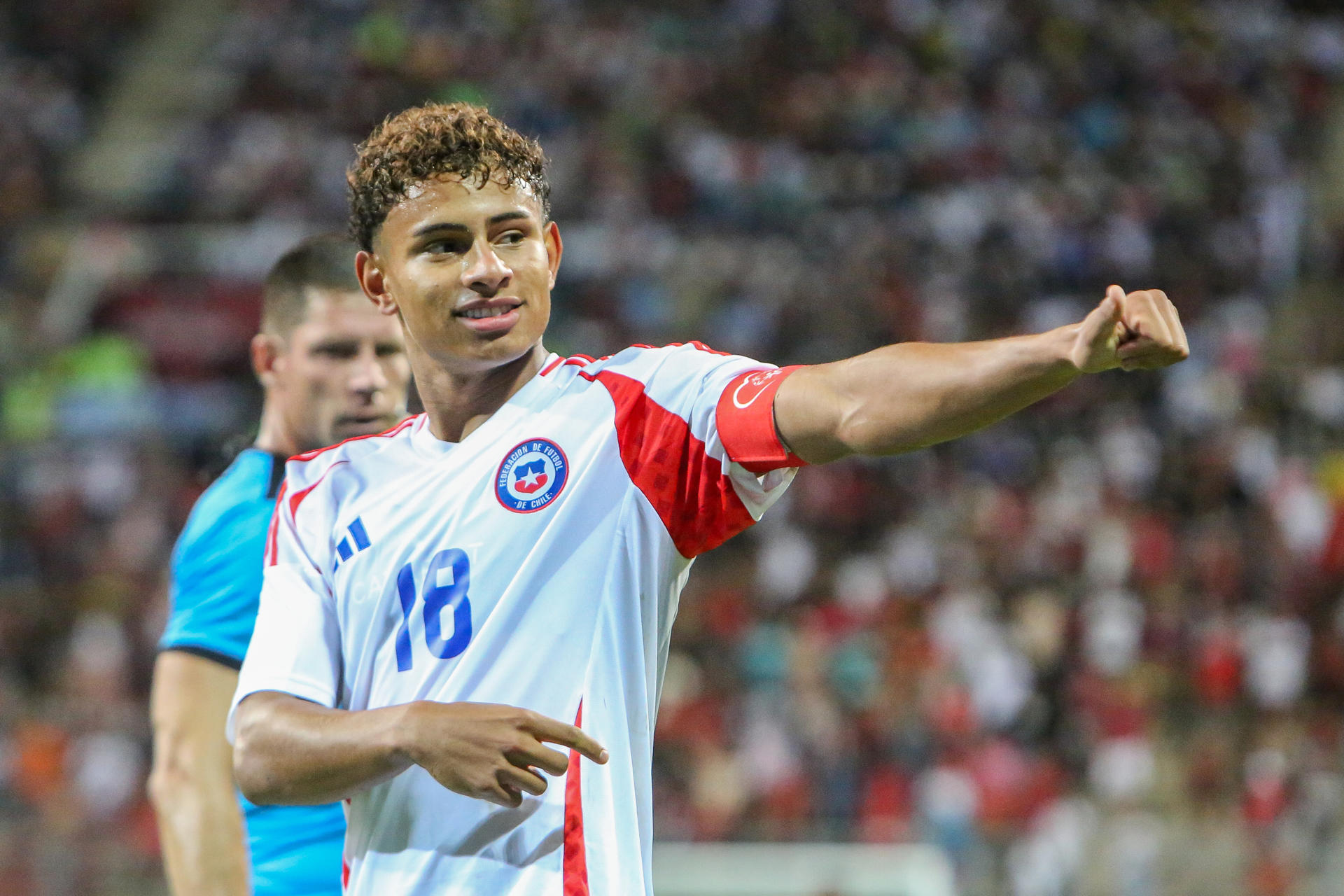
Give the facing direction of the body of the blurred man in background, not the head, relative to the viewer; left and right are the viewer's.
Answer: facing the viewer and to the right of the viewer

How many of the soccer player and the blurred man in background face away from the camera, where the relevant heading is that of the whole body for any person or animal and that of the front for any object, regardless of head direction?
0

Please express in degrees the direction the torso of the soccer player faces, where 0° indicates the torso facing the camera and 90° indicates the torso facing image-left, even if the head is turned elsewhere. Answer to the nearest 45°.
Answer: approximately 45°

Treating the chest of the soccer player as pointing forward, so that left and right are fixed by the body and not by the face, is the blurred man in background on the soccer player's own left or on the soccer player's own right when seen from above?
on the soccer player's own right

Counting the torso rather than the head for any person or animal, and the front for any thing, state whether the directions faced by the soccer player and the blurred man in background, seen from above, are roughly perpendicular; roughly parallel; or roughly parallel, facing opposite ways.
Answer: roughly perpendicular

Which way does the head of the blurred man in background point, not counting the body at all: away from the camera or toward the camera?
toward the camera

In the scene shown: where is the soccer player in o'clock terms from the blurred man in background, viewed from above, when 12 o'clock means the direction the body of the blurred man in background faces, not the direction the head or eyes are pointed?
The soccer player is roughly at 1 o'clock from the blurred man in background.

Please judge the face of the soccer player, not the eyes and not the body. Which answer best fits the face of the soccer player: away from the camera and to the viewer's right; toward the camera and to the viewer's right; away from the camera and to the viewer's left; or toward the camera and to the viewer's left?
toward the camera and to the viewer's right
